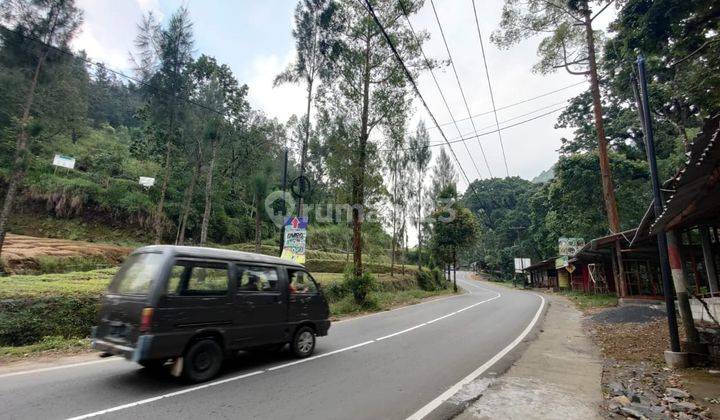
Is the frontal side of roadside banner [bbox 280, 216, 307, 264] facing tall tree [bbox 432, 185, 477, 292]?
no

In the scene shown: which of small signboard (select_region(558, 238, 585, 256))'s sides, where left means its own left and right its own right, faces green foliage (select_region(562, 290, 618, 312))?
front

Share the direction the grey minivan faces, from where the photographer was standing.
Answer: facing away from the viewer and to the right of the viewer

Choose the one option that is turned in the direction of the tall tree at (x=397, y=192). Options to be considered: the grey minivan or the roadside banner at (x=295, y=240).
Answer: the grey minivan

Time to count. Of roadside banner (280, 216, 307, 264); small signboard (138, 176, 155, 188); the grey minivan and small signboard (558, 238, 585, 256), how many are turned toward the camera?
3

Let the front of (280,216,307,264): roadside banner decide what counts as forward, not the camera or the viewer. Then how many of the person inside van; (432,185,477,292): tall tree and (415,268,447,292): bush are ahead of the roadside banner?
1

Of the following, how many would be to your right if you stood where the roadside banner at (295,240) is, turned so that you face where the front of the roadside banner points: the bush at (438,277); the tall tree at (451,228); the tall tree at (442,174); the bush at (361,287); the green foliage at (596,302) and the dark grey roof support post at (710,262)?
0

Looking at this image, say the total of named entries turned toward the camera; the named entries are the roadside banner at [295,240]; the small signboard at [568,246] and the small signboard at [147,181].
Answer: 3

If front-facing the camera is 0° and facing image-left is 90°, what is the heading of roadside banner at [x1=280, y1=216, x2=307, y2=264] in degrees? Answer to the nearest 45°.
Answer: approximately 0°

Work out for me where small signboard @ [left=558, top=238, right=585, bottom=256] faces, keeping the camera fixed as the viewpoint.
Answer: facing the viewer

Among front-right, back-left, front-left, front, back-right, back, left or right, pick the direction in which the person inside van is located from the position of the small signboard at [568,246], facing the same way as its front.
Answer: front

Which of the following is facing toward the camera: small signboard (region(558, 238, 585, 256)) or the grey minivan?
the small signboard

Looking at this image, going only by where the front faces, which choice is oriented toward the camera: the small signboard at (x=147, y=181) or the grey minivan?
the small signboard

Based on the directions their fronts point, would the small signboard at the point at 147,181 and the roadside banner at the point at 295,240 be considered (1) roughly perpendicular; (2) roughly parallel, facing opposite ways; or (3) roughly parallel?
roughly parallel
